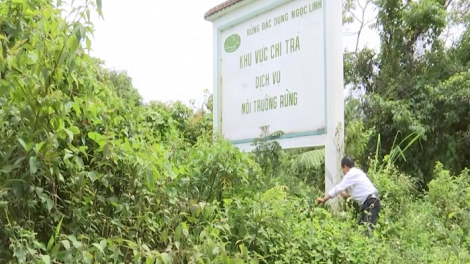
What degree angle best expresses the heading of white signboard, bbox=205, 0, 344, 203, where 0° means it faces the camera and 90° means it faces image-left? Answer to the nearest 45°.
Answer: approximately 45°

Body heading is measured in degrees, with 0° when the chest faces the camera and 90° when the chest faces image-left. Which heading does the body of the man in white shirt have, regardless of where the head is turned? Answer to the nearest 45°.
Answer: approximately 90°
